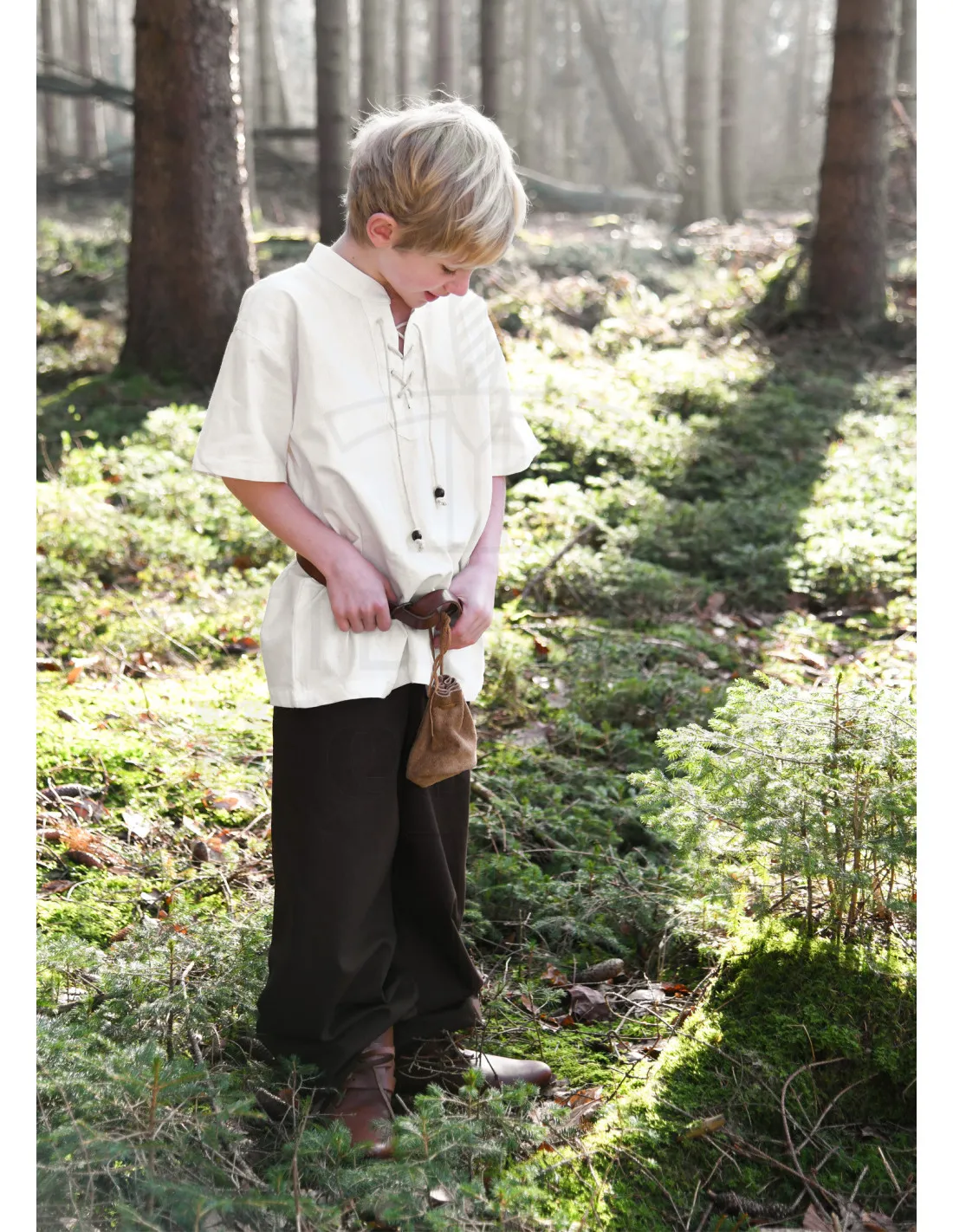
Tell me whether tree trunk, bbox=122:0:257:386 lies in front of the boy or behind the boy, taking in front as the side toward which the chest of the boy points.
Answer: behind

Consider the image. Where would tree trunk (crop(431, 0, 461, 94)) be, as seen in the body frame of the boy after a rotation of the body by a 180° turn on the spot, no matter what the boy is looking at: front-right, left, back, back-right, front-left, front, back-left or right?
front-right

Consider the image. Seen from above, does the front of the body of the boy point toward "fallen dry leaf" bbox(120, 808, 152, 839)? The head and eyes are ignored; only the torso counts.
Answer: no

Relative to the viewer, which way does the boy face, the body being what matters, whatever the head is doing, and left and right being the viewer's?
facing the viewer and to the right of the viewer

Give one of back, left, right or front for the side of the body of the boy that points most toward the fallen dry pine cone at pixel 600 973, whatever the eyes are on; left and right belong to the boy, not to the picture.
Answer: left

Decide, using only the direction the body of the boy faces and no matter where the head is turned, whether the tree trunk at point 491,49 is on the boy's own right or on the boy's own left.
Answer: on the boy's own left

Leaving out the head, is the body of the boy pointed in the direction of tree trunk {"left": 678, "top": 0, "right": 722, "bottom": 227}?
no

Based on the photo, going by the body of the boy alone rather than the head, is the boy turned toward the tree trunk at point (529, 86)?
no

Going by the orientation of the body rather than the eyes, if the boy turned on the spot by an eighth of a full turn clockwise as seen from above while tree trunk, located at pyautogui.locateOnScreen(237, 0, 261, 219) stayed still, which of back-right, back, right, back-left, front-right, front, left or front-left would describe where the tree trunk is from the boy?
back

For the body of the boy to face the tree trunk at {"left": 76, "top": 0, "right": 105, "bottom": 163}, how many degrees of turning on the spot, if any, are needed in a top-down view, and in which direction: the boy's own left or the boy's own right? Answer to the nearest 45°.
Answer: approximately 135° to the boy's own left

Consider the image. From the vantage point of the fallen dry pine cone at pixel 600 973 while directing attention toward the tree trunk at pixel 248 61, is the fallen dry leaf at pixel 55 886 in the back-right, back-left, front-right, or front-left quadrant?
front-left
